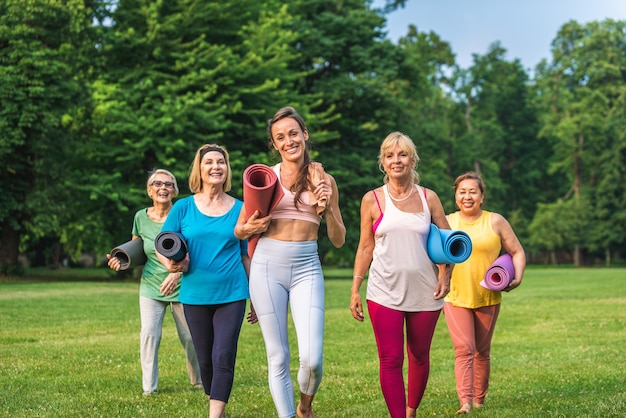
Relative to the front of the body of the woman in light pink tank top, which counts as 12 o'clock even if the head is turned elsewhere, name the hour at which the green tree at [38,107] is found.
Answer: The green tree is roughly at 5 o'clock from the woman in light pink tank top.

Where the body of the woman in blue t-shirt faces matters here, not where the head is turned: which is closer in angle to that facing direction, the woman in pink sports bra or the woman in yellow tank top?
the woman in pink sports bra

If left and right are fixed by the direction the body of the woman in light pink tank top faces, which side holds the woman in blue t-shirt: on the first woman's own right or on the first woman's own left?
on the first woman's own right

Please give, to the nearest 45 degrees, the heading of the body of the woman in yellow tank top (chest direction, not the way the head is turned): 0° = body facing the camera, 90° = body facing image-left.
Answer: approximately 0°

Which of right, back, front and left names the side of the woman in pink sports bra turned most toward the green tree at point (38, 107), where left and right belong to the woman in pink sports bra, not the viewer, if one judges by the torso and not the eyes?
back

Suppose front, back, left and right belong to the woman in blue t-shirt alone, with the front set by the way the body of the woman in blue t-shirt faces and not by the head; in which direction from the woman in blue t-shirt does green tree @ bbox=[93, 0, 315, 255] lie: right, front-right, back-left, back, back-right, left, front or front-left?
back
